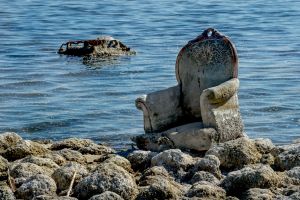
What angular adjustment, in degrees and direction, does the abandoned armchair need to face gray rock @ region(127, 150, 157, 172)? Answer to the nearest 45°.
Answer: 0° — it already faces it

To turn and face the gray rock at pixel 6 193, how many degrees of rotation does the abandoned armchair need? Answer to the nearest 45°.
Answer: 0° — it already faces it

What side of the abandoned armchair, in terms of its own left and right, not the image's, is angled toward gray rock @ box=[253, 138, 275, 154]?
left

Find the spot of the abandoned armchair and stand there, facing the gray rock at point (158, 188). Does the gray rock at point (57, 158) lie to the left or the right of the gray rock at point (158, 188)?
right

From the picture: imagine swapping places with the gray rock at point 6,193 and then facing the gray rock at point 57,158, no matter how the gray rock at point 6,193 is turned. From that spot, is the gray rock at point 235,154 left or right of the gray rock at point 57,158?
right

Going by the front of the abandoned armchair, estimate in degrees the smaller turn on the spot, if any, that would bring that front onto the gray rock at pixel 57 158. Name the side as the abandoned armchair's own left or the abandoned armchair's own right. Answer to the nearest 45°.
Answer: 0° — it already faces it

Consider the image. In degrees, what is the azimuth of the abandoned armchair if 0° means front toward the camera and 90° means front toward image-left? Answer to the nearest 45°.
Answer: approximately 45°
